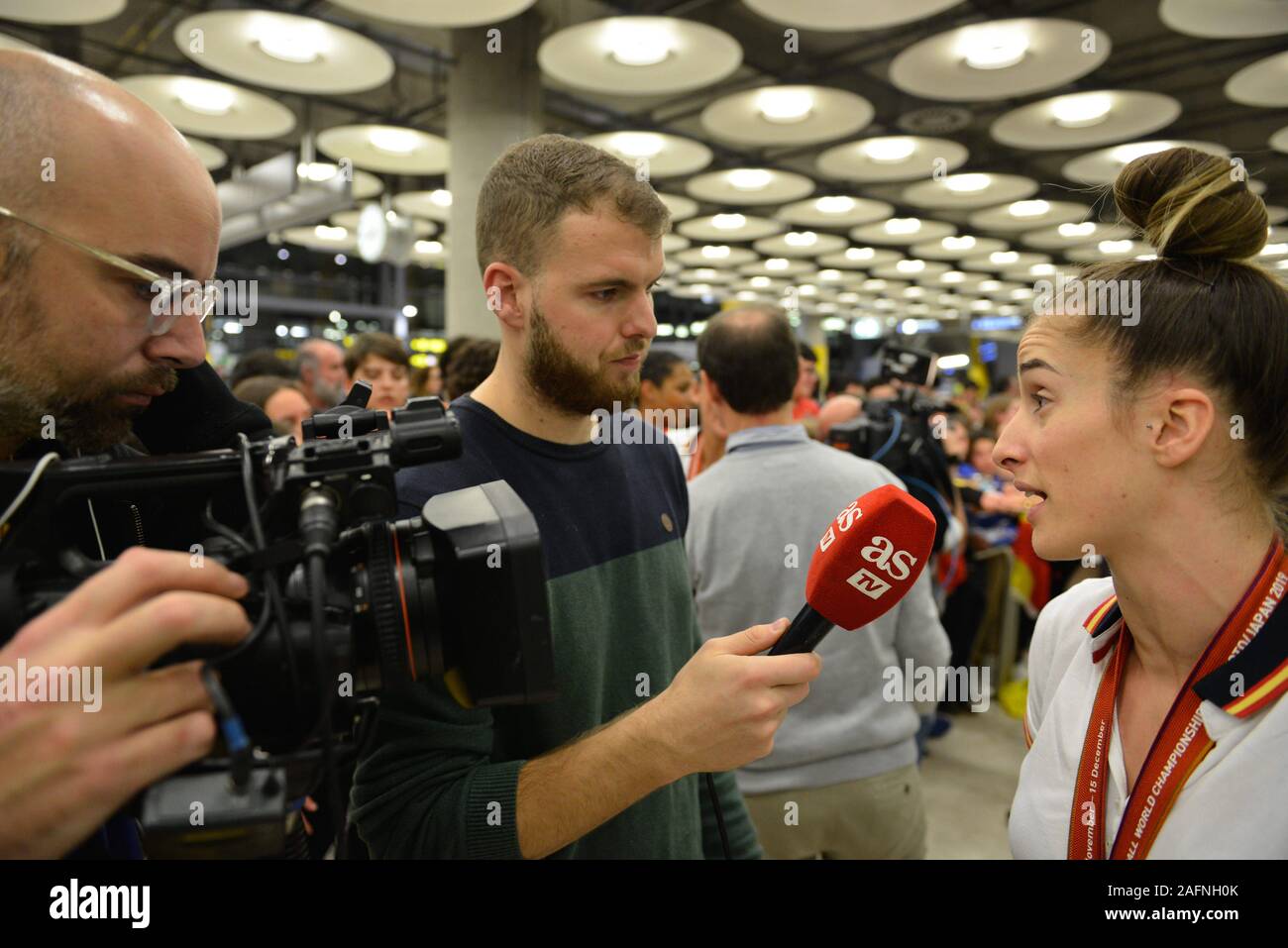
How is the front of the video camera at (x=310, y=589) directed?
to the viewer's right

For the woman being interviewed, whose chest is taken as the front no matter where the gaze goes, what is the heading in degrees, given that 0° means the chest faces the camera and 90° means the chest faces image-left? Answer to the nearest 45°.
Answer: approximately 45°

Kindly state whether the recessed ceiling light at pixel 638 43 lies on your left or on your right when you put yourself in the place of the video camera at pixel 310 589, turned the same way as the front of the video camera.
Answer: on your left

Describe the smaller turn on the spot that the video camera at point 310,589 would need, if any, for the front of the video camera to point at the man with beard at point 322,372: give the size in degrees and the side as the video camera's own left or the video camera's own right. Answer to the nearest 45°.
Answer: approximately 90° to the video camera's own left

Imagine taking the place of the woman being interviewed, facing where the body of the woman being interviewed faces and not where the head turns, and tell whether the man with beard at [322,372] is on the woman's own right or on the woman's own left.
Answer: on the woman's own right

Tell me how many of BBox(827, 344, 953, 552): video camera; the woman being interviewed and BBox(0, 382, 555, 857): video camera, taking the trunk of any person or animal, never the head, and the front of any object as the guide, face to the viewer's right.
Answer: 1

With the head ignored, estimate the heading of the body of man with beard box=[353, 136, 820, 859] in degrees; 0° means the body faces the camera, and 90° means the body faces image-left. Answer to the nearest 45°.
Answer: approximately 315°

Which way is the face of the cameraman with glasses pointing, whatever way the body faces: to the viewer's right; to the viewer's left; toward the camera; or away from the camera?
to the viewer's right

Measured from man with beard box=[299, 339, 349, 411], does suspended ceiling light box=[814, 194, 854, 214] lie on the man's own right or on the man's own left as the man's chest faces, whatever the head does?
on the man's own left
